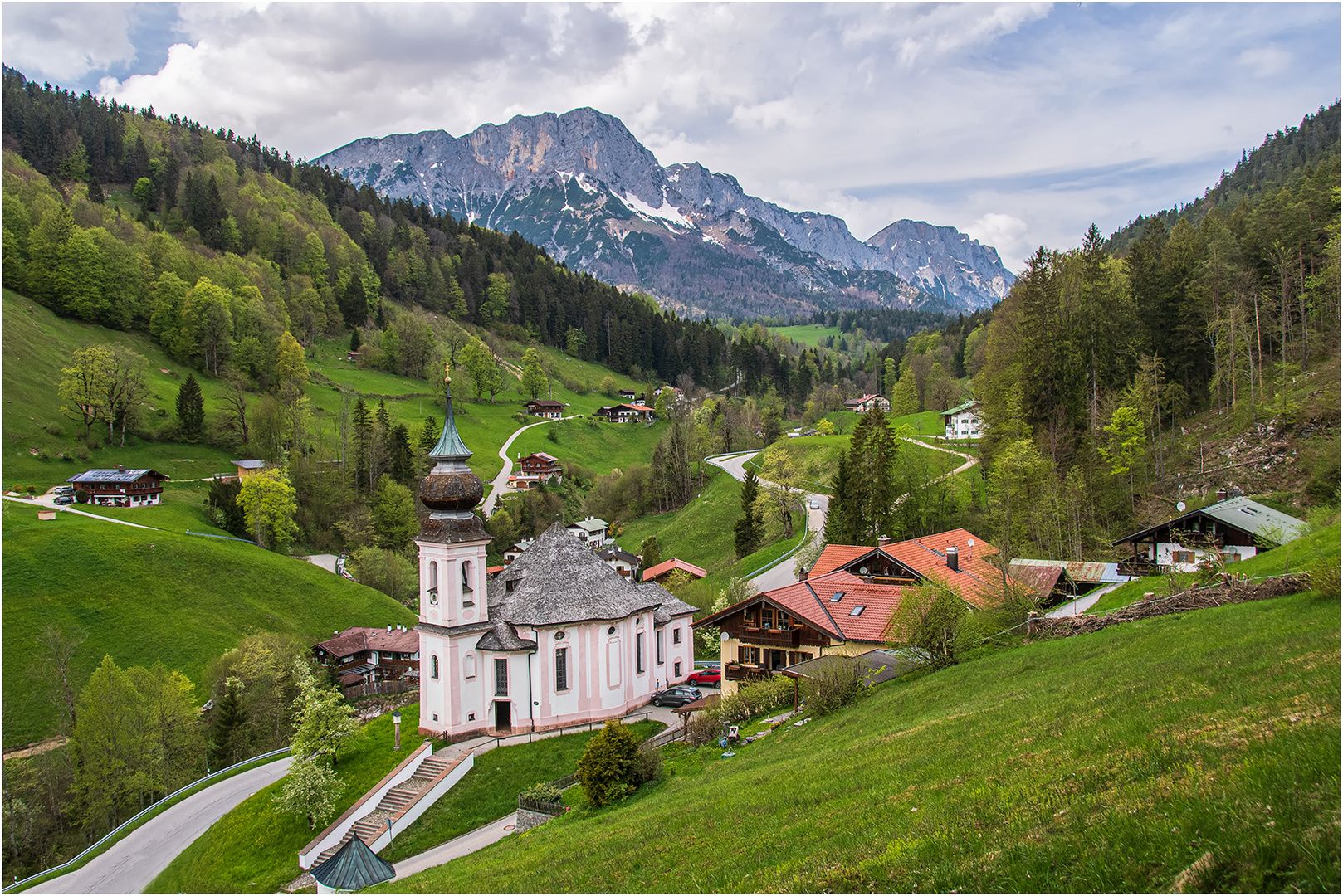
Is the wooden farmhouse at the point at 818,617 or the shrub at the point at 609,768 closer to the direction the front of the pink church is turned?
the shrub

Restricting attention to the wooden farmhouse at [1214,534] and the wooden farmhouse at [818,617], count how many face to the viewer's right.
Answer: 0

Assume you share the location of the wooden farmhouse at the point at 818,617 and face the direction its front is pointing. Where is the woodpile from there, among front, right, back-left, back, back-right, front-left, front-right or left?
left

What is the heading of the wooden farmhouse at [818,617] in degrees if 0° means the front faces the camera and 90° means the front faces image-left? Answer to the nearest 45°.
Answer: approximately 45°

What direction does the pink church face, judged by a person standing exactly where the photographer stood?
facing the viewer and to the left of the viewer

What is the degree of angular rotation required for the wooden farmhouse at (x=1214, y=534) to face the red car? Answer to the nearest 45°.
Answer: approximately 45° to its right

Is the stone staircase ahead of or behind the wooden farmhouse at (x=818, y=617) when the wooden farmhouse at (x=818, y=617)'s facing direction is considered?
ahead

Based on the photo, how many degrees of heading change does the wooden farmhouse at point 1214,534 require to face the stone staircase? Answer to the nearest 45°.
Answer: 0° — it already faces it

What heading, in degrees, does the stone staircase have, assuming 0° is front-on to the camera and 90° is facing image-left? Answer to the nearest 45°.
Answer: approximately 45°

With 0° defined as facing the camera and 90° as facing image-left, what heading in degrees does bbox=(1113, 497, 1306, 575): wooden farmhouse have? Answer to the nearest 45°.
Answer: approximately 45°

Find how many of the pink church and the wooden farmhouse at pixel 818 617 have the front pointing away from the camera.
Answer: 0

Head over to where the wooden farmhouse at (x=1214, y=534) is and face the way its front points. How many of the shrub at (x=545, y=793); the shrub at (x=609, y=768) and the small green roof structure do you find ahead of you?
3

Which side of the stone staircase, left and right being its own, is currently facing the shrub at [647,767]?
left

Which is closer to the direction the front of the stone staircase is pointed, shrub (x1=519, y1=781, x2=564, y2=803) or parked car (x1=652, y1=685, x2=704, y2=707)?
the shrub
